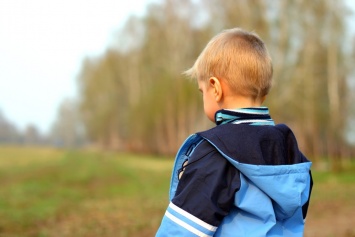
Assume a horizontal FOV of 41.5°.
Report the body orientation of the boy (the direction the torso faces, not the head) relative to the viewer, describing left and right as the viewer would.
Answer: facing away from the viewer and to the left of the viewer

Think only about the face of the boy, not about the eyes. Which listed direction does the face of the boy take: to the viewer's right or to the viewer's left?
to the viewer's left
